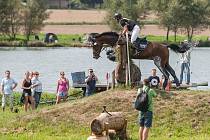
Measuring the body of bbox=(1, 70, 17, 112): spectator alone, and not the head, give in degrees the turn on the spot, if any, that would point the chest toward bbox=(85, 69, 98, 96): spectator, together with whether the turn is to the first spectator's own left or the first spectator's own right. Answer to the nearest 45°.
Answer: approximately 90° to the first spectator's own left

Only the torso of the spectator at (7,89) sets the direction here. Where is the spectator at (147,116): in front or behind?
in front

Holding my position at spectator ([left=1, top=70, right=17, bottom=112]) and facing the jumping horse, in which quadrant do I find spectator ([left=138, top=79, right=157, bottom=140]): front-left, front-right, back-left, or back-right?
front-right

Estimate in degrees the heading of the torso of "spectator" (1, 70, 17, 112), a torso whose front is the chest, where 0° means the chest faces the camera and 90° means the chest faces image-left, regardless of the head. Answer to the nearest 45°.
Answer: approximately 0°

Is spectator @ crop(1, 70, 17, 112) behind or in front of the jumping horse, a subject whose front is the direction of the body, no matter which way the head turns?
in front

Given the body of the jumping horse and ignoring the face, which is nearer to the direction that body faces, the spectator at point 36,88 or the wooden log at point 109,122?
the spectator

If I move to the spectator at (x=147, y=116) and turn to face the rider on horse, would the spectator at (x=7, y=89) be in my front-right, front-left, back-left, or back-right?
front-left

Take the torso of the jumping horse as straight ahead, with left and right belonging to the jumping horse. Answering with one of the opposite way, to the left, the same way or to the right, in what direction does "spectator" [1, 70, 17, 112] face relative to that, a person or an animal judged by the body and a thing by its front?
to the left

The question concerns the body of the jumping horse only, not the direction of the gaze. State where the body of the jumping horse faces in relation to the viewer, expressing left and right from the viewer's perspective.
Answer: facing to the left of the viewer

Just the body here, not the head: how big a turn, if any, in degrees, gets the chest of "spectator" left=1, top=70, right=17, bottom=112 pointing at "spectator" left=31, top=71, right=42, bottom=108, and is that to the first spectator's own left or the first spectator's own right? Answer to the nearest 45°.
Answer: approximately 90° to the first spectator's own left

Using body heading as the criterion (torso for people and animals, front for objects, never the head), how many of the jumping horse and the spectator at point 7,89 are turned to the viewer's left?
1
